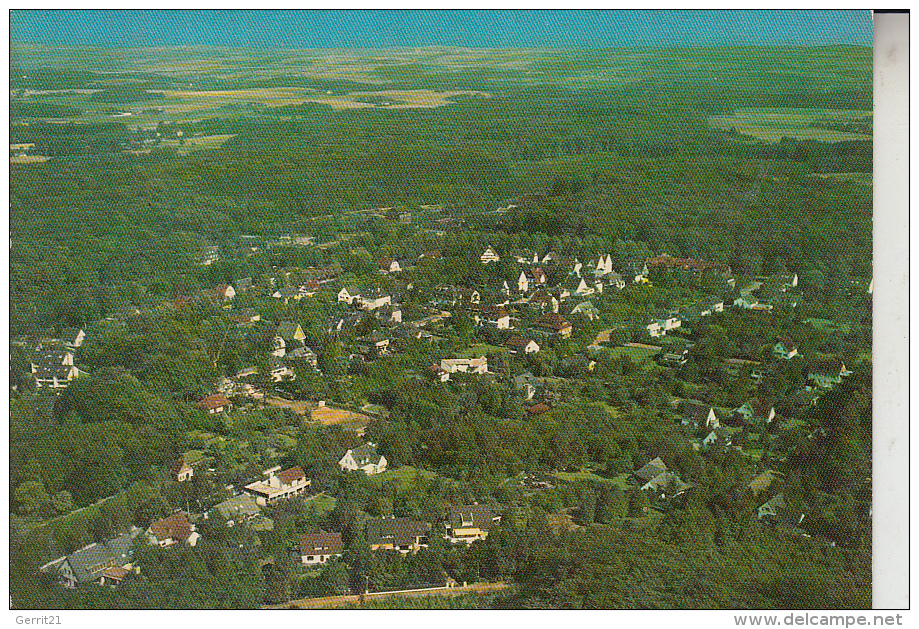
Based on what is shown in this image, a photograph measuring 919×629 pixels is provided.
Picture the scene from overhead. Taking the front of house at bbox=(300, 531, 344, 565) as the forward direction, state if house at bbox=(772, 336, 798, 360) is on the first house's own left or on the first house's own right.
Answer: on the first house's own left

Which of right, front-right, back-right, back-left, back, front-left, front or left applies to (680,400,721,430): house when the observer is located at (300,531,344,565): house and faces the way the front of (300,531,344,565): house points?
left

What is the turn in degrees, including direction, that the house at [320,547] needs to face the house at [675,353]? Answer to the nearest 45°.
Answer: approximately 90° to its left

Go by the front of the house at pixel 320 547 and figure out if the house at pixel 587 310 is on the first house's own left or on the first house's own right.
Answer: on the first house's own left

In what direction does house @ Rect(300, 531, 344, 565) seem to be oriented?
toward the camera

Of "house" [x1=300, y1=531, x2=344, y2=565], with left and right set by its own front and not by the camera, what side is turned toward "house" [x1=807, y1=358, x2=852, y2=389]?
left
